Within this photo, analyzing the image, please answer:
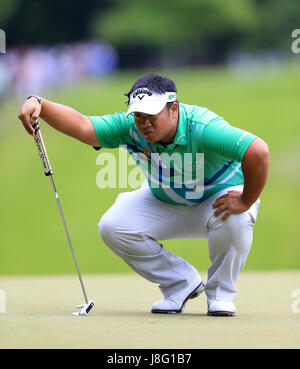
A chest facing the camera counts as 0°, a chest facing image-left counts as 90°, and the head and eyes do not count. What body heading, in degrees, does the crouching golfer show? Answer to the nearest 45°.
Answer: approximately 45°
